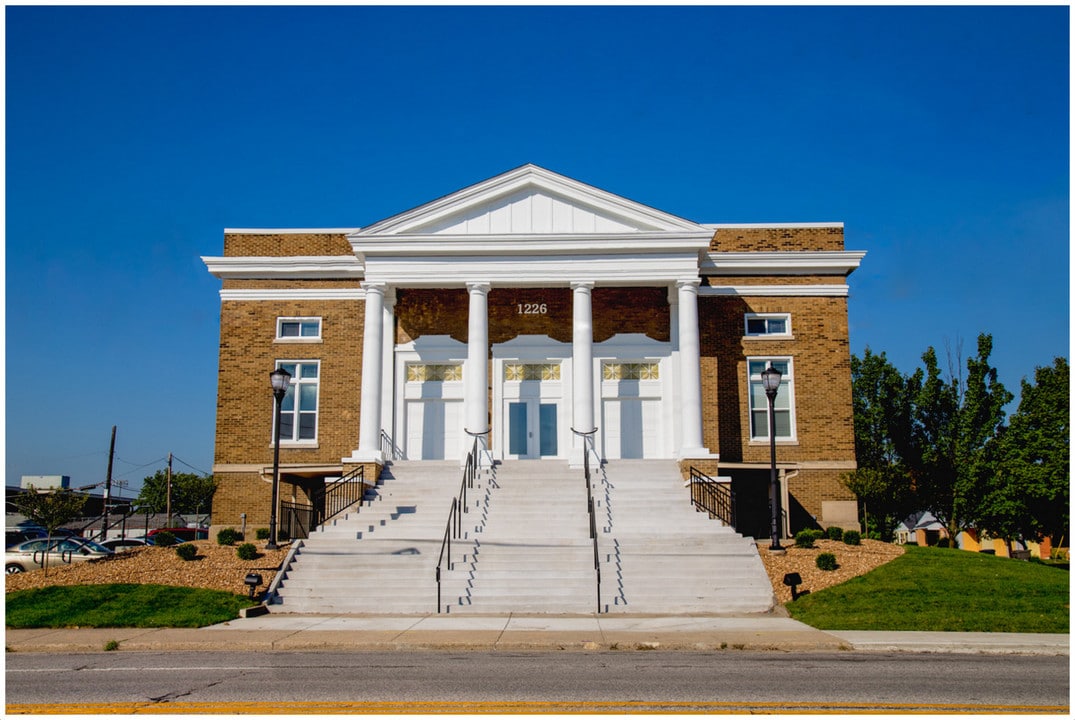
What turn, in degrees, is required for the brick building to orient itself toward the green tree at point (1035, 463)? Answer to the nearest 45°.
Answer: approximately 90° to its left

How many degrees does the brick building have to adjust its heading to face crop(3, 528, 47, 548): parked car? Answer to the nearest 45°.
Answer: approximately 90° to its right

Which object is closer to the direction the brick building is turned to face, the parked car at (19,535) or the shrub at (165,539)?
the shrub

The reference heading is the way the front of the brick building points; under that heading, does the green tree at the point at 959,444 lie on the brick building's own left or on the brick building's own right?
on the brick building's own left

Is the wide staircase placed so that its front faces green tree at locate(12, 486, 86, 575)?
no

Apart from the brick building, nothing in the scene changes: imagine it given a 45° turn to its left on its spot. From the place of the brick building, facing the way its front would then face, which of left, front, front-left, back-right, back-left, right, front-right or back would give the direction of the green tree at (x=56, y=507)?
back-right

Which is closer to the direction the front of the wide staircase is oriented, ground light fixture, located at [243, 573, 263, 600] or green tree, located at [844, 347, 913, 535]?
the ground light fixture

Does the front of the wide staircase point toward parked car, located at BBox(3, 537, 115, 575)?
no

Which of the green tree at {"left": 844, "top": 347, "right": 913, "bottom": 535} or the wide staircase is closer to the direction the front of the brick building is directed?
the wide staircase

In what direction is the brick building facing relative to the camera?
toward the camera

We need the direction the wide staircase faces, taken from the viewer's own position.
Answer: facing the viewer

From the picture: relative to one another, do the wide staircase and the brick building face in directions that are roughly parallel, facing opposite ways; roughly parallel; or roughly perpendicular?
roughly parallel

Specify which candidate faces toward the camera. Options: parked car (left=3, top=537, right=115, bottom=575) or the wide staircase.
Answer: the wide staircase

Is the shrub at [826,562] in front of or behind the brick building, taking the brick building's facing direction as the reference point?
in front

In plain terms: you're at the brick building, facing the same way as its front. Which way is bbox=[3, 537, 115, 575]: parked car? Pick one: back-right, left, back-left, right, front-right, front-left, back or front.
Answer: right

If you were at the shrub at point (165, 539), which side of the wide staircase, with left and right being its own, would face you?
right
